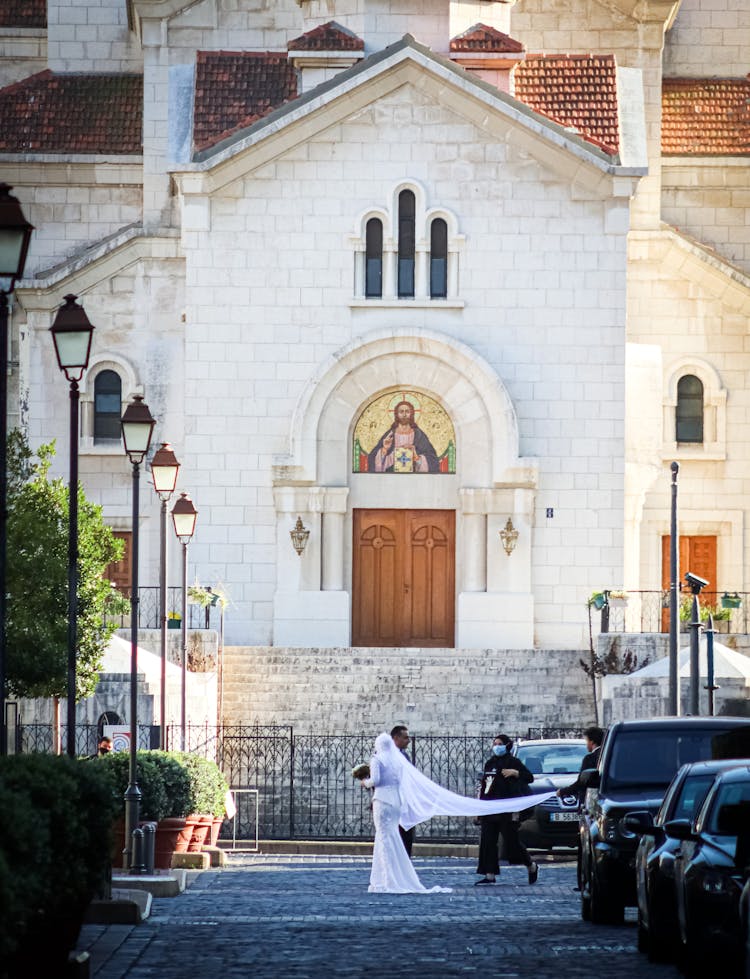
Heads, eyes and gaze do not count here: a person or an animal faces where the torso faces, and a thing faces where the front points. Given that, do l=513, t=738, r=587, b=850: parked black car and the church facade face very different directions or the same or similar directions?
same or similar directions

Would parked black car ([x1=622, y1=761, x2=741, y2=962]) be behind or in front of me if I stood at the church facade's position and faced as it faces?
in front

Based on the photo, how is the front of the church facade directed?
toward the camera

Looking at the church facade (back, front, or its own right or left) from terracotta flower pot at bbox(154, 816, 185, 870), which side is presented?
front

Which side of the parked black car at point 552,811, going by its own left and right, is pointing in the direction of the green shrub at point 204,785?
right

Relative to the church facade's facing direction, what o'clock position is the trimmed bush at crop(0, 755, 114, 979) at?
The trimmed bush is roughly at 12 o'clock from the church facade.

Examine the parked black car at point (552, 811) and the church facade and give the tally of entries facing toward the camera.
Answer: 2

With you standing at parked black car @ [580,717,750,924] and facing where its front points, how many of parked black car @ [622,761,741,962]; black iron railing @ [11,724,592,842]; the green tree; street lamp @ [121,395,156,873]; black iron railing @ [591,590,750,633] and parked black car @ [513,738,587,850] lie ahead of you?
1

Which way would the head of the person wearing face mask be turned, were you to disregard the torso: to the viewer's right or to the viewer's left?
to the viewer's left

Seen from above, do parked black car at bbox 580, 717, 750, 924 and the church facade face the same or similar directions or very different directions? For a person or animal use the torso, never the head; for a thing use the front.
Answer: same or similar directions

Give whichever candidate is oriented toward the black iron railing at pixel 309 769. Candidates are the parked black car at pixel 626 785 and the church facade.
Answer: the church facade

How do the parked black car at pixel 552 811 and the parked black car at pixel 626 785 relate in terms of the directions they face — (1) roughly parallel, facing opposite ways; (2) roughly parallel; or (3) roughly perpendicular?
roughly parallel

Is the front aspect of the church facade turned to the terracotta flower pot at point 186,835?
yes

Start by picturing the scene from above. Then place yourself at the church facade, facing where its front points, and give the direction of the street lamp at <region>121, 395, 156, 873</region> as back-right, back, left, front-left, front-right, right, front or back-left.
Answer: front

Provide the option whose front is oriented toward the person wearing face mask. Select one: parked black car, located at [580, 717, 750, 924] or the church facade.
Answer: the church facade

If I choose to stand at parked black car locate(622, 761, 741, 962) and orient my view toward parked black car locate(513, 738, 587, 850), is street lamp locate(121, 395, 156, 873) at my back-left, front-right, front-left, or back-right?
front-left

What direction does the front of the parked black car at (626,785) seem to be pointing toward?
toward the camera
